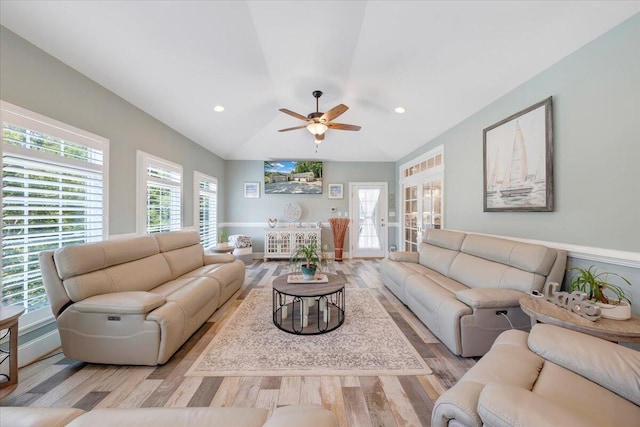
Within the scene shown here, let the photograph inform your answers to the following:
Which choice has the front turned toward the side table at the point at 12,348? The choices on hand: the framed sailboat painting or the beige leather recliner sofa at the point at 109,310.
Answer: the framed sailboat painting

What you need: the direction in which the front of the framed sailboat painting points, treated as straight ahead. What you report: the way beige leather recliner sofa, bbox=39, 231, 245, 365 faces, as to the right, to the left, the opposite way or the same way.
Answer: the opposite way

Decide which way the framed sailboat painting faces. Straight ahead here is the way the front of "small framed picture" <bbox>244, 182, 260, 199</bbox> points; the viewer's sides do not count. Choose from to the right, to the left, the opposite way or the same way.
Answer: to the right

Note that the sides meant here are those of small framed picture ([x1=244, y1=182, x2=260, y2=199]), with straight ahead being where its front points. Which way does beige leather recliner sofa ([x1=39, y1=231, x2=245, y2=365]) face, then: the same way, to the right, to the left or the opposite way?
to the left

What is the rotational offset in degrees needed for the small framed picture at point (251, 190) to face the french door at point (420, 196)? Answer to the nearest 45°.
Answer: approximately 45° to its left

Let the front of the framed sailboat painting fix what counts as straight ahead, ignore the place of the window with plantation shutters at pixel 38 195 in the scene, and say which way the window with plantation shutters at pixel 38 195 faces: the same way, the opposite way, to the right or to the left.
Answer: the opposite way

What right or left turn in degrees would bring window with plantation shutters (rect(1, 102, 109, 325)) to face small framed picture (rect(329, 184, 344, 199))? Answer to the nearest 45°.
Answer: approximately 45° to its left

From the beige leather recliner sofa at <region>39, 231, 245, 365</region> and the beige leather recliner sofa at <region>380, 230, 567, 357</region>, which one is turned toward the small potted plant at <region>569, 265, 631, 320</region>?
the beige leather recliner sofa at <region>39, 231, 245, 365</region>

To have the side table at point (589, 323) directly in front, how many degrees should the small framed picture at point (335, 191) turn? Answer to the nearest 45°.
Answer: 0° — it already faces it

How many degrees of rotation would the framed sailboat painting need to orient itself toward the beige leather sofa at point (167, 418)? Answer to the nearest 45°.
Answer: approximately 45° to its left

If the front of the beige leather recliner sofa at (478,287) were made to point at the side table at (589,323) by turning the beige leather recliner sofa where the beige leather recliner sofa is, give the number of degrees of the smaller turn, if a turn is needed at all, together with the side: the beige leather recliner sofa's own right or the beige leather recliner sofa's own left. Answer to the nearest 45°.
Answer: approximately 90° to the beige leather recliner sofa's own left

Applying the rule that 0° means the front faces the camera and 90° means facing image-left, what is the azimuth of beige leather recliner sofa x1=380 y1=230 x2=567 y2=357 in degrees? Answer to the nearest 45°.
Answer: approximately 45°

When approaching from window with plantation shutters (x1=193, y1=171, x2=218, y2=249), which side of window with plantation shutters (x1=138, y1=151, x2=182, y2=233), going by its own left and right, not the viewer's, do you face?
left

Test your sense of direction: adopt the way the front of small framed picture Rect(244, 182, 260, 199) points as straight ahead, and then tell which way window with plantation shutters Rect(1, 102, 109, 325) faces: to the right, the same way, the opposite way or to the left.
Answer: to the left

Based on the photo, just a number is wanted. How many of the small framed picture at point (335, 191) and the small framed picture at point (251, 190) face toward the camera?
2
